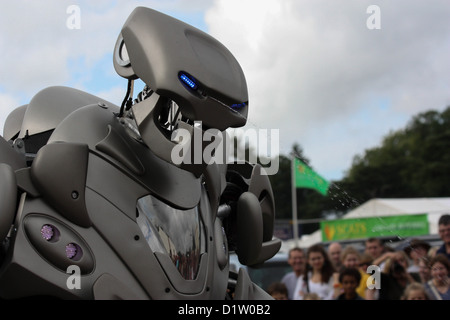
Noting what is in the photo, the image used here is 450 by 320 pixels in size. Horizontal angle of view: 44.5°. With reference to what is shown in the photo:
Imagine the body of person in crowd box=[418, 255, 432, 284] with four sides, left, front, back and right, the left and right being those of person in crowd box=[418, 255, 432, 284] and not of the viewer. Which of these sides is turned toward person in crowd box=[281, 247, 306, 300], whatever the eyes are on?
right

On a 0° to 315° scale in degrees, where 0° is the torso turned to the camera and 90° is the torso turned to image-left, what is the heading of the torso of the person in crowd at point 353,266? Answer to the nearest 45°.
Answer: approximately 0°

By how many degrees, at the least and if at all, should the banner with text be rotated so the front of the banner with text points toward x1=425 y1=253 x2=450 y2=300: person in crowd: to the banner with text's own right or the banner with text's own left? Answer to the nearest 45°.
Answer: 0° — it already faces them

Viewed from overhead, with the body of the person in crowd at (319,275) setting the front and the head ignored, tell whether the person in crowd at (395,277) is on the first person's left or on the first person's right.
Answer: on the first person's left

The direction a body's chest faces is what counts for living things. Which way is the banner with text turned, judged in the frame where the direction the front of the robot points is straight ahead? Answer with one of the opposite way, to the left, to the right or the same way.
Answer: to the right

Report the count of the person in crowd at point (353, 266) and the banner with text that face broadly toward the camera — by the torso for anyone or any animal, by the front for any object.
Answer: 2

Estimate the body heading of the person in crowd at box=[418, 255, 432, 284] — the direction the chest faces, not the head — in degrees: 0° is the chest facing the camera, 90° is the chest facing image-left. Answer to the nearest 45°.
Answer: approximately 45°

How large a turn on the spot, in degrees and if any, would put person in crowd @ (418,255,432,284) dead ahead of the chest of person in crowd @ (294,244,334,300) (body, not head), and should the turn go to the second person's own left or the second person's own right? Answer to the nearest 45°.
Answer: approximately 45° to the second person's own left
